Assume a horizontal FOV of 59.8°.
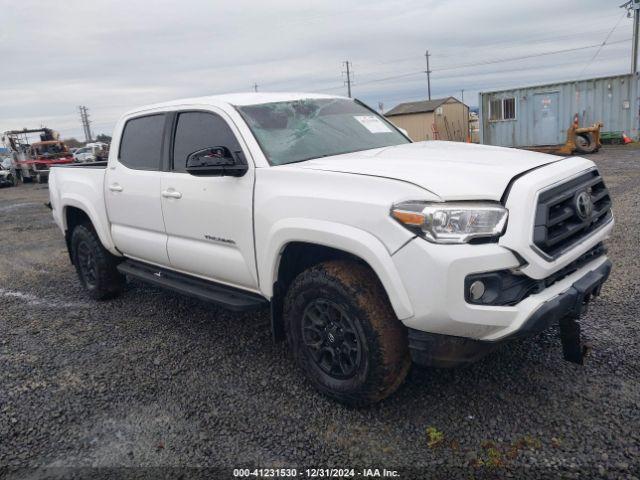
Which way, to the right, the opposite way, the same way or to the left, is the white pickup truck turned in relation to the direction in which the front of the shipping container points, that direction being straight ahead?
to the left

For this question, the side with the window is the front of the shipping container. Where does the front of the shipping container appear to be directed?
toward the camera

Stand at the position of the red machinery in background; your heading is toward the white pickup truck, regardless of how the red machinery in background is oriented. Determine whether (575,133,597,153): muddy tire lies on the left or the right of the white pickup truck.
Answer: left

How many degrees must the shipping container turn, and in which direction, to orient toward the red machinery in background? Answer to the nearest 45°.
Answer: approximately 90° to its right

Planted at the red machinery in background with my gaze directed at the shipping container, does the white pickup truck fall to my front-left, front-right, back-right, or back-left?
front-right

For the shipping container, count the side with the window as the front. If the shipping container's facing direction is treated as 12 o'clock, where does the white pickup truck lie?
The white pickup truck is roughly at 12 o'clock from the shipping container.

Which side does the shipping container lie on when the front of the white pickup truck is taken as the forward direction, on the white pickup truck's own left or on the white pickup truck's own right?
on the white pickup truck's own left

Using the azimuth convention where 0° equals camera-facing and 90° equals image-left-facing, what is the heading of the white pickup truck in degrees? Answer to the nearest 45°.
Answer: approximately 315°

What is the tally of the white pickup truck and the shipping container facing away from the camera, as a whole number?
0

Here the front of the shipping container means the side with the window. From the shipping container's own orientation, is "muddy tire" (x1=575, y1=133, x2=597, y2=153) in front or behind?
in front
